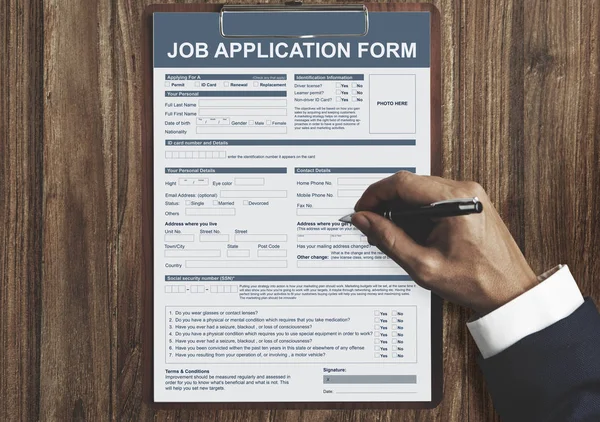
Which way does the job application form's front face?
toward the camera

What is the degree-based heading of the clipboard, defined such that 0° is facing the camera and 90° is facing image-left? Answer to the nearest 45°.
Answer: approximately 0°
